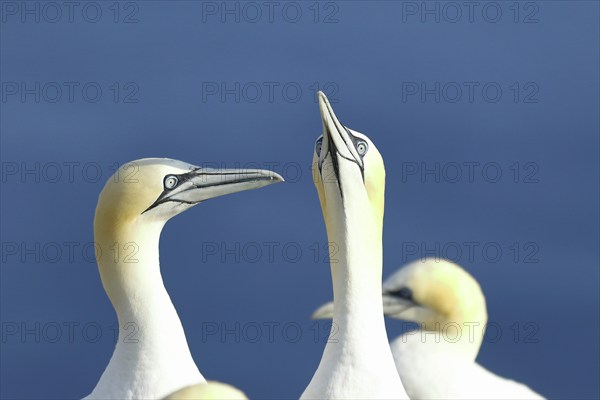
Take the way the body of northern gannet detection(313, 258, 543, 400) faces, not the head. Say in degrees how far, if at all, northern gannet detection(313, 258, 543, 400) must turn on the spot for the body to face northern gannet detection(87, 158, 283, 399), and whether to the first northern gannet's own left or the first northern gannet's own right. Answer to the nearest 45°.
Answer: approximately 45° to the first northern gannet's own left

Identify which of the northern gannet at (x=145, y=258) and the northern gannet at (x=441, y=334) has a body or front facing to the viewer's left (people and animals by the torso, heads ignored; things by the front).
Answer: the northern gannet at (x=441, y=334)

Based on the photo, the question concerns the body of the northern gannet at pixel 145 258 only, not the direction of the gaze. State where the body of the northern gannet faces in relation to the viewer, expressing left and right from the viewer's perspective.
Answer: facing to the right of the viewer

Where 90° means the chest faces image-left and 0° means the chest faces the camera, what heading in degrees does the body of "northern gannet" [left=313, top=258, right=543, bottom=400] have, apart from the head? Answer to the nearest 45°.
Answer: approximately 90°

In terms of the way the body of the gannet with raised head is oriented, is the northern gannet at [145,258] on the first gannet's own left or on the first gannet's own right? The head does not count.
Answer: on the first gannet's own right

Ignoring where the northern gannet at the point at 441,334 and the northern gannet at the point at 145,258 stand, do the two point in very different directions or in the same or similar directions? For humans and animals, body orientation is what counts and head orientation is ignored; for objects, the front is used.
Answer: very different directions

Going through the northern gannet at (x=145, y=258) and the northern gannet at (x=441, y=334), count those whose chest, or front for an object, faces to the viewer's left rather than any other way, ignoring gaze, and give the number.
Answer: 1
